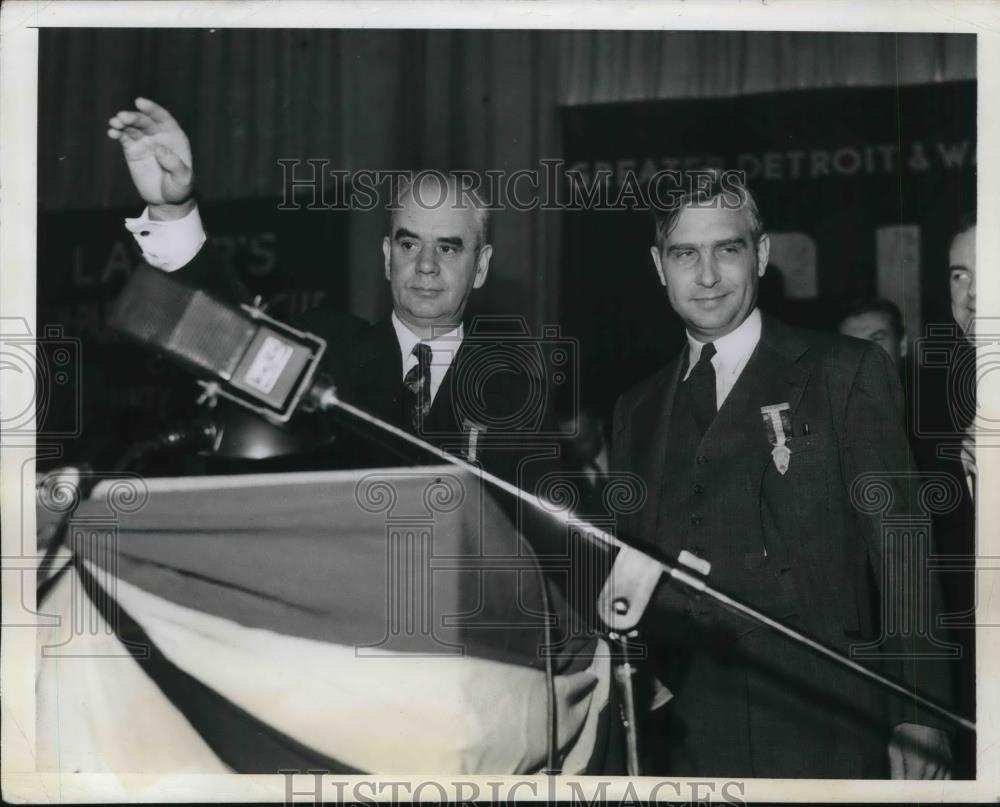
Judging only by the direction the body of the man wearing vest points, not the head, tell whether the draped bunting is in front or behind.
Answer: in front

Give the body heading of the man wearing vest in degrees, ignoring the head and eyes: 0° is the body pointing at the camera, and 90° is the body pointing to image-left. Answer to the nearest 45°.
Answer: approximately 45°

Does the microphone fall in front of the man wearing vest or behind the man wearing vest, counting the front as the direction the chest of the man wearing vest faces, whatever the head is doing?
in front
